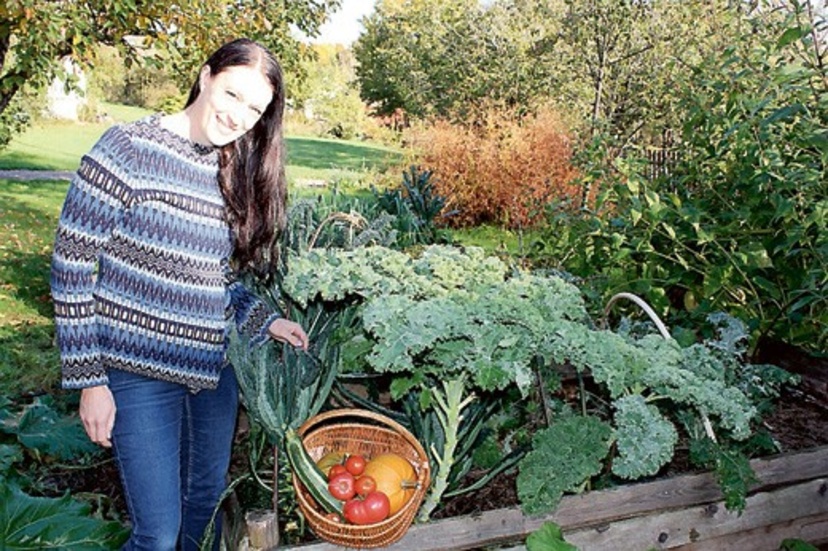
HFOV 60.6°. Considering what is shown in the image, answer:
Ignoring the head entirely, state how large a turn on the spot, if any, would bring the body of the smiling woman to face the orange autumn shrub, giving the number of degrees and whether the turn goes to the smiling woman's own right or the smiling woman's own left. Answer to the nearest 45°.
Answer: approximately 90° to the smiling woman's own left

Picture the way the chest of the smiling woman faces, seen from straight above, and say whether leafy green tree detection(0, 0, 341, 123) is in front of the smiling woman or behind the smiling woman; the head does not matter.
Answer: behind

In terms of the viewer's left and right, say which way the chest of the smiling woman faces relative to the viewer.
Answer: facing the viewer and to the right of the viewer

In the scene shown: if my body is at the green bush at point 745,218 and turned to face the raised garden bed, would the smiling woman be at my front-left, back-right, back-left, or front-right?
front-right

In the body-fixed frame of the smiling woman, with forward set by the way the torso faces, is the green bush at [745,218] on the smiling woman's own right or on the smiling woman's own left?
on the smiling woman's own left

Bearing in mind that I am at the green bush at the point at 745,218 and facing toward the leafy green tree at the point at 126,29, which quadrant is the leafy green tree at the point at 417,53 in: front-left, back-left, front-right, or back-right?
front-right

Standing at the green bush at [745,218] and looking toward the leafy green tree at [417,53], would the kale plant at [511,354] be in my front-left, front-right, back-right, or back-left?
back-left
